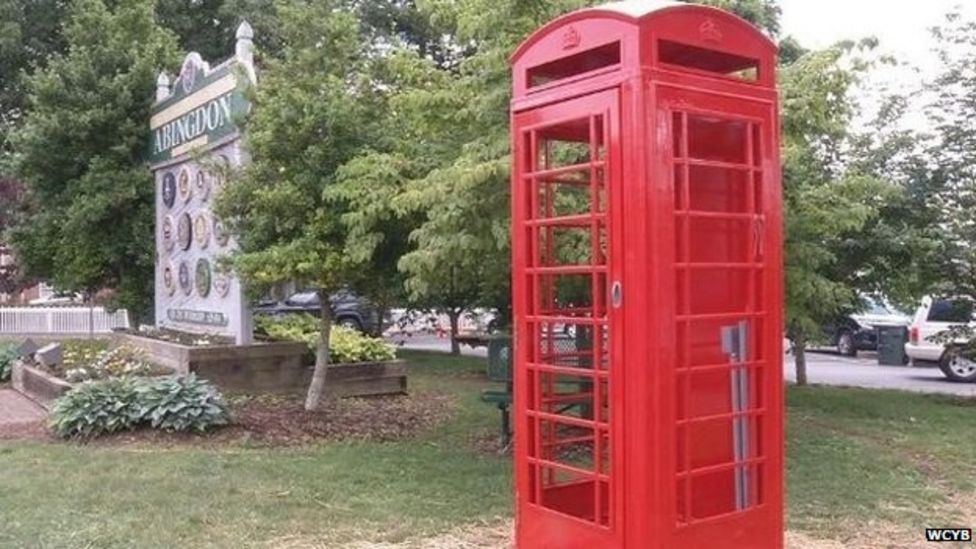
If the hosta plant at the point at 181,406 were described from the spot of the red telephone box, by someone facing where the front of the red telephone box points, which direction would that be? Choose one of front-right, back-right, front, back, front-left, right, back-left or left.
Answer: right

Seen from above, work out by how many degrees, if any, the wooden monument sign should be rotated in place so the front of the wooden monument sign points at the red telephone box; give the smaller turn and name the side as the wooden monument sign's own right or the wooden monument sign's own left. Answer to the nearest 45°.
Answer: approximately 45° to the wooden monument sign's own left

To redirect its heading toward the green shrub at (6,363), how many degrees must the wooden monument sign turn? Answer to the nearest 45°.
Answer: approximately 90° to its right

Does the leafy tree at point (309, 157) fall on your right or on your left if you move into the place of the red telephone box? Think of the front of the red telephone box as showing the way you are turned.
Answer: on your right

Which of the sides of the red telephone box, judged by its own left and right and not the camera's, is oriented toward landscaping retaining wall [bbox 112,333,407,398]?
right

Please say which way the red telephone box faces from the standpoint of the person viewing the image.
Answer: facing the viewer and to the left of the viewer

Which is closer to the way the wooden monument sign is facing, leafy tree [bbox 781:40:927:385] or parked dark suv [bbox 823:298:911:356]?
the leafy tree

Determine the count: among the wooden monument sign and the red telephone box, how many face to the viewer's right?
0

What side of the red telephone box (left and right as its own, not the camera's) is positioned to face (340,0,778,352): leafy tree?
right

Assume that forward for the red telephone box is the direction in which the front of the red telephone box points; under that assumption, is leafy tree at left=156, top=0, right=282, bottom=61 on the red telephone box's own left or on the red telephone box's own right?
on the red telephone box's own right

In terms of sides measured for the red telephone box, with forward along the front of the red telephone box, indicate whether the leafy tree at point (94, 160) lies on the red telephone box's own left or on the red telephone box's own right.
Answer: on the red telephone box's own right

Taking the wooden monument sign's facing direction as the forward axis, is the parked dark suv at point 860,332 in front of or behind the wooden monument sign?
behind
